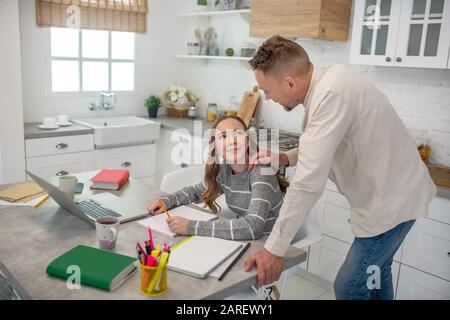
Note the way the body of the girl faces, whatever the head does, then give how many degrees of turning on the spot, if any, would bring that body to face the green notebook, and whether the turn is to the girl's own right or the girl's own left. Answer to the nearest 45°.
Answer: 0° — they already face it

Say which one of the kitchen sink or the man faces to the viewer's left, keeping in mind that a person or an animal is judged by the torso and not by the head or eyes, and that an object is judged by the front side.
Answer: the man

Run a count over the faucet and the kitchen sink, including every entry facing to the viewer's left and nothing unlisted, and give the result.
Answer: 0

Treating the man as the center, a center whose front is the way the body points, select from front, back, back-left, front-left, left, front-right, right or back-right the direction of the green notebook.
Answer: front-left

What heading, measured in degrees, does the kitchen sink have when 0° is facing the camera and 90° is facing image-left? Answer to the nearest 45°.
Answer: approximately 315°

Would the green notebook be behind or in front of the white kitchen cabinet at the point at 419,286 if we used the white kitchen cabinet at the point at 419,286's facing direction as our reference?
in front

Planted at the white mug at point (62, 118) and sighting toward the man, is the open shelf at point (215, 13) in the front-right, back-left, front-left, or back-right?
front-left

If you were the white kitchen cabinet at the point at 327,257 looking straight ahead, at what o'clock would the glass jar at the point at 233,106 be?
The glass jar is roughly at 3 o'clock from the white kitchen cabinet.

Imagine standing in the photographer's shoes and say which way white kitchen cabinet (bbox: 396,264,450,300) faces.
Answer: facing the viewer and to the left of the viewer

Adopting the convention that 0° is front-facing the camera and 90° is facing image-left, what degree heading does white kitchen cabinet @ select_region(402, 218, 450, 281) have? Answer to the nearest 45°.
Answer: approximately 45°

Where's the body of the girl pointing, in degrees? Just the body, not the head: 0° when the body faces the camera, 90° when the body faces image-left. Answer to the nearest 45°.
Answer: approximately 45°

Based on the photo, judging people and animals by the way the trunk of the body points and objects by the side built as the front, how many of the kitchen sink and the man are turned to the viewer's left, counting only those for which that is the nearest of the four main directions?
1

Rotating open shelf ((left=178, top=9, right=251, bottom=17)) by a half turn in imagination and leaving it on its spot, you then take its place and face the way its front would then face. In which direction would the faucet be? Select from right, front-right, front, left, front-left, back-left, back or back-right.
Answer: back-left

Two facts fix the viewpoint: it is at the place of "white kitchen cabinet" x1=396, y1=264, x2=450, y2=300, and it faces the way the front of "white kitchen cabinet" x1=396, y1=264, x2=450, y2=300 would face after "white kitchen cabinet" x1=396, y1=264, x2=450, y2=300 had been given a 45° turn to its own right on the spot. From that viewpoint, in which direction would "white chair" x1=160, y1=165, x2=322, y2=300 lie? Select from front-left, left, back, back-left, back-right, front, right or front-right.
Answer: front-left

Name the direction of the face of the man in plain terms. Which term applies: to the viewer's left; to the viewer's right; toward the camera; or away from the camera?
to the viewer's left

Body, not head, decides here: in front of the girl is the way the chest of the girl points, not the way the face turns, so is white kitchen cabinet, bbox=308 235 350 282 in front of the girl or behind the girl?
behind
